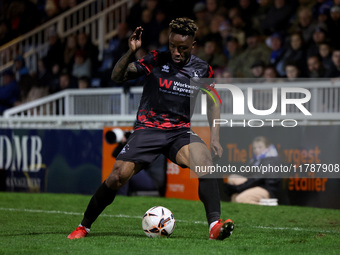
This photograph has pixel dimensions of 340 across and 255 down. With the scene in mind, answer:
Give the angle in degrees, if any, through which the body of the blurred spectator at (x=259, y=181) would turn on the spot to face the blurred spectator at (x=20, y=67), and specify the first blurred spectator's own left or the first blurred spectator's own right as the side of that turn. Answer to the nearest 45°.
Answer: approximately 90° to the first blurred spectator's own right

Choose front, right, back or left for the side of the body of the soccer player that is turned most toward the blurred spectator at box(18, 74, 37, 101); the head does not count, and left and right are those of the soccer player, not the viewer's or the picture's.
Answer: back

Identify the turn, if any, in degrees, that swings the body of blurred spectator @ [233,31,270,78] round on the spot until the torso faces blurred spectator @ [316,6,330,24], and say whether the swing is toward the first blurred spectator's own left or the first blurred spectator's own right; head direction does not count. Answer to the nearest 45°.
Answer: approximately 135° to the first blurred spectator's own left

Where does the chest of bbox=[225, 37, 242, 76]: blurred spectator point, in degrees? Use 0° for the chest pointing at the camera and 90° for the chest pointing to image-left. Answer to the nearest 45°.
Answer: approximately 45°

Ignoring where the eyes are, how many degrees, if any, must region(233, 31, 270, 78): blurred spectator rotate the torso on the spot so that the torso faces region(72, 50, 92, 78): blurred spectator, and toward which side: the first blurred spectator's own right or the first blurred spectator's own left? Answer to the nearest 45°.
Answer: approximately 90° to the first blurred spectator's own right

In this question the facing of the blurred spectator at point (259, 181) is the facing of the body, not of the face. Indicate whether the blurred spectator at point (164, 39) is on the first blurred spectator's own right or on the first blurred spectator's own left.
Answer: on the first blurred spectator's own right

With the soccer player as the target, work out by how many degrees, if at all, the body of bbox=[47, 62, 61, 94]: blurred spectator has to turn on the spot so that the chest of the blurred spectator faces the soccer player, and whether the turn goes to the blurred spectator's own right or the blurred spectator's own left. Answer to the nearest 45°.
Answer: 0° — they already face them

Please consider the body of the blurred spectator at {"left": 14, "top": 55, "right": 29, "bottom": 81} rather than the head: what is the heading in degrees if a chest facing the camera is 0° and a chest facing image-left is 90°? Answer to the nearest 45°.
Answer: approximately 45°

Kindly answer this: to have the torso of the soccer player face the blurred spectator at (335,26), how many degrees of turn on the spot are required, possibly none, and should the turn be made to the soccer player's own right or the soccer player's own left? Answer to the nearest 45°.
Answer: approximately 135° to the soccer player's own left

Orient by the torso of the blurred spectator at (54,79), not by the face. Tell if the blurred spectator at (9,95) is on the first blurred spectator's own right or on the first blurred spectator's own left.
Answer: on the first blurred spectator's own right

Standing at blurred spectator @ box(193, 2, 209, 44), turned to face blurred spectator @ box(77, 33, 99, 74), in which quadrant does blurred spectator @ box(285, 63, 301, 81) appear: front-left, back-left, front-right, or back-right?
back-left

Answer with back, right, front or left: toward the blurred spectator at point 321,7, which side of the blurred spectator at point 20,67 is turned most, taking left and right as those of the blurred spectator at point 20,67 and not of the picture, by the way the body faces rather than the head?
left

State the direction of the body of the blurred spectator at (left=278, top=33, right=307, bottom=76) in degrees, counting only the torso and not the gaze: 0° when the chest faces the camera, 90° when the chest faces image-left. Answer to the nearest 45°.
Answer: approximately 0°
